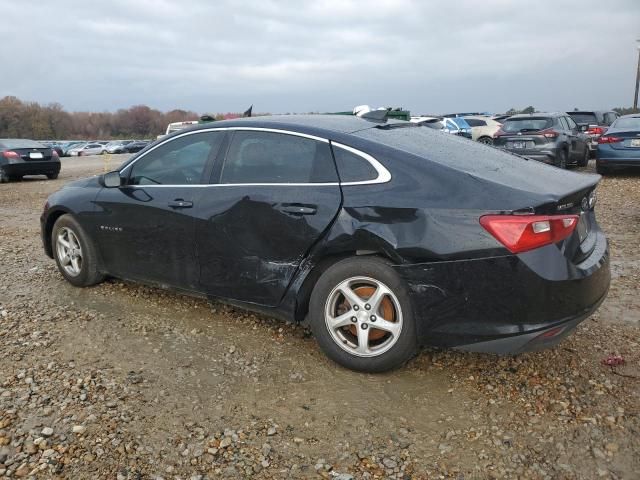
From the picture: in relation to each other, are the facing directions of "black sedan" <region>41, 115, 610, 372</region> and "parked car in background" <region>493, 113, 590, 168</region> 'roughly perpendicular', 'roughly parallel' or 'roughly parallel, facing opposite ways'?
roughly perpendicular

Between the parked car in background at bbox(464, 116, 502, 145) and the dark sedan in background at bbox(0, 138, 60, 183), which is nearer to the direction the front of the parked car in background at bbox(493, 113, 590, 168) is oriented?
the parked car in background

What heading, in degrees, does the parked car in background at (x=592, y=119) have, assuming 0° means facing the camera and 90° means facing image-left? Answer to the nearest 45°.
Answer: approximately 225°

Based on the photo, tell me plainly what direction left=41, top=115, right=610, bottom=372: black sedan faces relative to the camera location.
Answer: facing away from the viewer and to the left of the viewer

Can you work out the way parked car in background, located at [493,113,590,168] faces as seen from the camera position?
facing away from the viewer and to the right of the viewer

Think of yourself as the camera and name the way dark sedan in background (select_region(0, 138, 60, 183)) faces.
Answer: facing away from the viewer and to the left of the viewer

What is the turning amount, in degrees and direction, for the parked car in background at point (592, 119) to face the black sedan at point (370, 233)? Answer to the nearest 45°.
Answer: approximately 135° to its right

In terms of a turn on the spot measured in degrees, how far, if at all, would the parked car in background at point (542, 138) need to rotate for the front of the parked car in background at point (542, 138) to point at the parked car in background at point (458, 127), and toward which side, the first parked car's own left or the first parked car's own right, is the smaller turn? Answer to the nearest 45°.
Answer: approximately 45° to the first parked car's own left

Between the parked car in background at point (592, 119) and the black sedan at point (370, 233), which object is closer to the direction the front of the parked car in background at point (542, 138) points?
the parked car in background

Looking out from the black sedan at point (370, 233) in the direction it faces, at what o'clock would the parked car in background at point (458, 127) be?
The parked car in background is roughly at 2 o'clock from the black sedan.

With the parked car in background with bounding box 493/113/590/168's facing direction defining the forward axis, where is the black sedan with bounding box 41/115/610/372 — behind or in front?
behind
